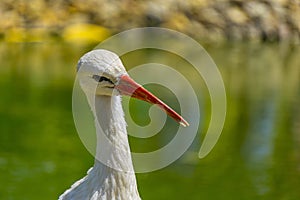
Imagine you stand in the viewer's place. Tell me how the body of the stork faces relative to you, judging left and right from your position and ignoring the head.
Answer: facing to the right of the viewer
